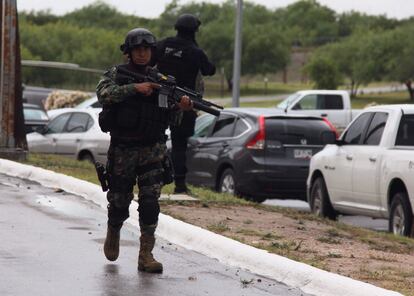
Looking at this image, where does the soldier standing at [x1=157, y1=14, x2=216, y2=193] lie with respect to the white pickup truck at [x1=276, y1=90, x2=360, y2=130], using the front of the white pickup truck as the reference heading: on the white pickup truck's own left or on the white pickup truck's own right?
on the white pickup truck's own left

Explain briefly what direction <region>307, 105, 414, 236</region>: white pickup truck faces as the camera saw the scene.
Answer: facing away from the viewer and to the left of the viewer

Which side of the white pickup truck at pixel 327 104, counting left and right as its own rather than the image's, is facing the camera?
left

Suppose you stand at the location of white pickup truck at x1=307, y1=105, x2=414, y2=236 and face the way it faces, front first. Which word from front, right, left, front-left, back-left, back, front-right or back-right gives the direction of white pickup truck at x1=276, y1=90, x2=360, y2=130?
front-right

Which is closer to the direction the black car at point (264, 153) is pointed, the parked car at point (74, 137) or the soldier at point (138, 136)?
the parked car

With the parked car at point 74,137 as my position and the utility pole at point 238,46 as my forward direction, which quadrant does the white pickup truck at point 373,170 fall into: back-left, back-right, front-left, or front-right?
back-right

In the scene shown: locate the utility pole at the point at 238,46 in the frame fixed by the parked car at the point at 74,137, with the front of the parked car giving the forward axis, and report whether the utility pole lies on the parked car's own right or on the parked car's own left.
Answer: on the parked car's own right

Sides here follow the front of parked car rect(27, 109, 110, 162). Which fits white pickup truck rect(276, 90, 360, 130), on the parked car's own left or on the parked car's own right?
on the parked car's own right

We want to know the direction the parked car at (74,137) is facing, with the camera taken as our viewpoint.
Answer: facing away from the viewer and to the left of the viewer

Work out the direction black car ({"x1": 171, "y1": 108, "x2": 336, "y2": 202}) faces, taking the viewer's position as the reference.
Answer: facing away from the viewer and to the left of the viewer
